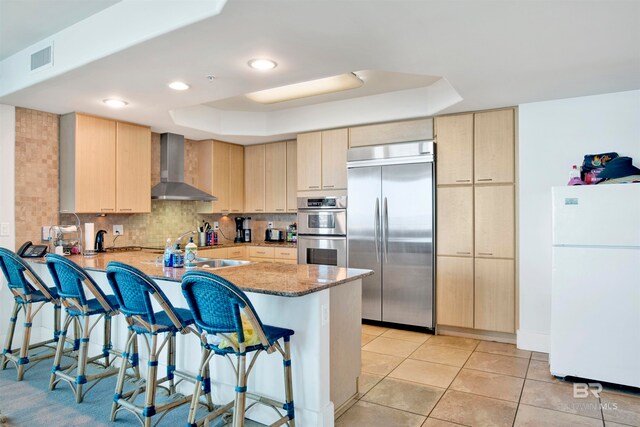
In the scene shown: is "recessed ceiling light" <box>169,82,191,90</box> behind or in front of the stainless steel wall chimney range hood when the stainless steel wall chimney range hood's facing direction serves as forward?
in front

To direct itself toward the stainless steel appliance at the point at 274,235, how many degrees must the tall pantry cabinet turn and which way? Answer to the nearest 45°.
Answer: approximately 45° to its right

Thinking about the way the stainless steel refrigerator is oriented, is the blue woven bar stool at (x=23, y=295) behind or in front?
in front

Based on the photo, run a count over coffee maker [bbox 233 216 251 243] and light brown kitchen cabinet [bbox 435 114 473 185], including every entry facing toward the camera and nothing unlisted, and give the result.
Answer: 2

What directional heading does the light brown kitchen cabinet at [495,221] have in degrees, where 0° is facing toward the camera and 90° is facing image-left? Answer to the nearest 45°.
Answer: approximately 0°

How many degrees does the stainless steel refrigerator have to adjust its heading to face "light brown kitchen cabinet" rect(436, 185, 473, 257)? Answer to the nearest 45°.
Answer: approximately 135° to its left

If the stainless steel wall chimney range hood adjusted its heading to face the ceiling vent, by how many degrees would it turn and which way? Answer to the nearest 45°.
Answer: approximately 90° to its right

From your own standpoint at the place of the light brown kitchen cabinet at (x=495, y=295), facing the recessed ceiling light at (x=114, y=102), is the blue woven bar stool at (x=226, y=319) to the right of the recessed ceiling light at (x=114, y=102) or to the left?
left

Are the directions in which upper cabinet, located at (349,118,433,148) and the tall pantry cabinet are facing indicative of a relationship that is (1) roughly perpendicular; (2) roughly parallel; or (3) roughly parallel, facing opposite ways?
roughly parallel

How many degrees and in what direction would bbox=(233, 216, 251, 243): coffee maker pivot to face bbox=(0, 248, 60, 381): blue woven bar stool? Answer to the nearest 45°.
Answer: approximately 45° to its right

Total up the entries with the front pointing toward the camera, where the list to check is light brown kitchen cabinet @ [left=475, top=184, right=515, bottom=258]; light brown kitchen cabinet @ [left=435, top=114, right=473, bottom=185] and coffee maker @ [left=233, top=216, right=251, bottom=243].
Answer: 3

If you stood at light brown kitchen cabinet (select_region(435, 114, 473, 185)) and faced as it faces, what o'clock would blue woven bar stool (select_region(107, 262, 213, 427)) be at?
The blue woven bar stool is roughly at 1 o'clock from the light brown kitchen cabinet.

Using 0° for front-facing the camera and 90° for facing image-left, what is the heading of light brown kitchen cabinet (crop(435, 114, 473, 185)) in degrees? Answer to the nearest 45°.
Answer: approximately 0°

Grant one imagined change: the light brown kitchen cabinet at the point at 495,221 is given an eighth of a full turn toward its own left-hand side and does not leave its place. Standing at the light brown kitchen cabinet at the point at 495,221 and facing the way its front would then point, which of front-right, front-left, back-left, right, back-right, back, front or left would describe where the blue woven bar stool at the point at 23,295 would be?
right

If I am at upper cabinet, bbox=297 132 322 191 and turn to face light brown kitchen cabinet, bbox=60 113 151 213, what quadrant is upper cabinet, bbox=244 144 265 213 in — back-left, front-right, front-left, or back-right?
front-right

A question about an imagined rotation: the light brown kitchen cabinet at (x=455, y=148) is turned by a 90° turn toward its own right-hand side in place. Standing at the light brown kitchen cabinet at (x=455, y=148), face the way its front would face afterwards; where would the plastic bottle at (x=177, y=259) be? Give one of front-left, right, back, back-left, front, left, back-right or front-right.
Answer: front-left

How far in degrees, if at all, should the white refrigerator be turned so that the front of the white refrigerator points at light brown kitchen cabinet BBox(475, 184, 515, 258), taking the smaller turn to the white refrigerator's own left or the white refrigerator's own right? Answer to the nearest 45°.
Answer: approximately 90° to the white refrigerator's own right

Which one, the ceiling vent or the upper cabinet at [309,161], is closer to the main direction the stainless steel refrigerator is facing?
the ceiling vent

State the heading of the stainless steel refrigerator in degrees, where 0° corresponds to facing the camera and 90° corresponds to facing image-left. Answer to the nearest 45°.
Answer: approximately 45°
